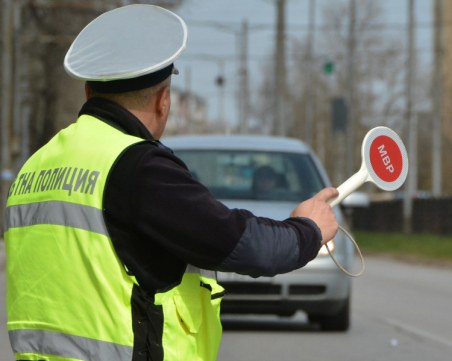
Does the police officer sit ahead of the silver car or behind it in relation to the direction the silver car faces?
ahead

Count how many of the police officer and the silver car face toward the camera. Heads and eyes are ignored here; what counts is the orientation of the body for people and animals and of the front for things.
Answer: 1

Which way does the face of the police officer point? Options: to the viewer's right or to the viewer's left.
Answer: to the viewer's right

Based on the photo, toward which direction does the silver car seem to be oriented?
toward the camera

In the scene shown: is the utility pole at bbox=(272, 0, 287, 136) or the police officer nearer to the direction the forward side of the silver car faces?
the police officer

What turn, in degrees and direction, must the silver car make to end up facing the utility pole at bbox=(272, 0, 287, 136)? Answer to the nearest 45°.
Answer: approximately 180°

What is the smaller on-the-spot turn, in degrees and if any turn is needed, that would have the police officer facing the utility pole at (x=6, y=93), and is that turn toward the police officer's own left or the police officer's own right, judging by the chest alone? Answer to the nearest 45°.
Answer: approximately 45° to the police officer's own left

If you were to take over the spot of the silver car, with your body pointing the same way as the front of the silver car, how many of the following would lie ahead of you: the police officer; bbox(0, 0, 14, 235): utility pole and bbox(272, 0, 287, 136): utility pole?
1

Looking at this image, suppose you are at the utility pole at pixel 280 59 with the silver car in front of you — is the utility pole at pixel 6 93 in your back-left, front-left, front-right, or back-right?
front-right

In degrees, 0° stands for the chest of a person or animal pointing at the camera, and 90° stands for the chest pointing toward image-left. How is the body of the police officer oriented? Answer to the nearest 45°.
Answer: approximately 225°

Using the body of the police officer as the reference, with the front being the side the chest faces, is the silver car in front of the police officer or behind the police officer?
in front
